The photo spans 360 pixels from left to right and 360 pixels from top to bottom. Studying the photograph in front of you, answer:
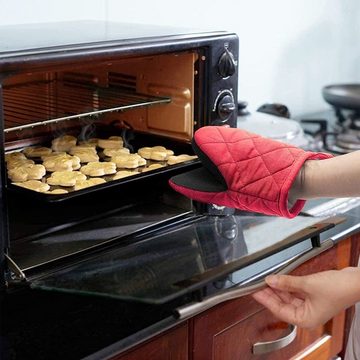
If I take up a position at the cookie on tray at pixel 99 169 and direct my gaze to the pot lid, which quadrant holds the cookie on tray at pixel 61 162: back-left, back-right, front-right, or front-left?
back-left

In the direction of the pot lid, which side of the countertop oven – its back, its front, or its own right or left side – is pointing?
left

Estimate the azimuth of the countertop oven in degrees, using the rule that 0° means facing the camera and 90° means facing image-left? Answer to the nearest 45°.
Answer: approximately 315°
